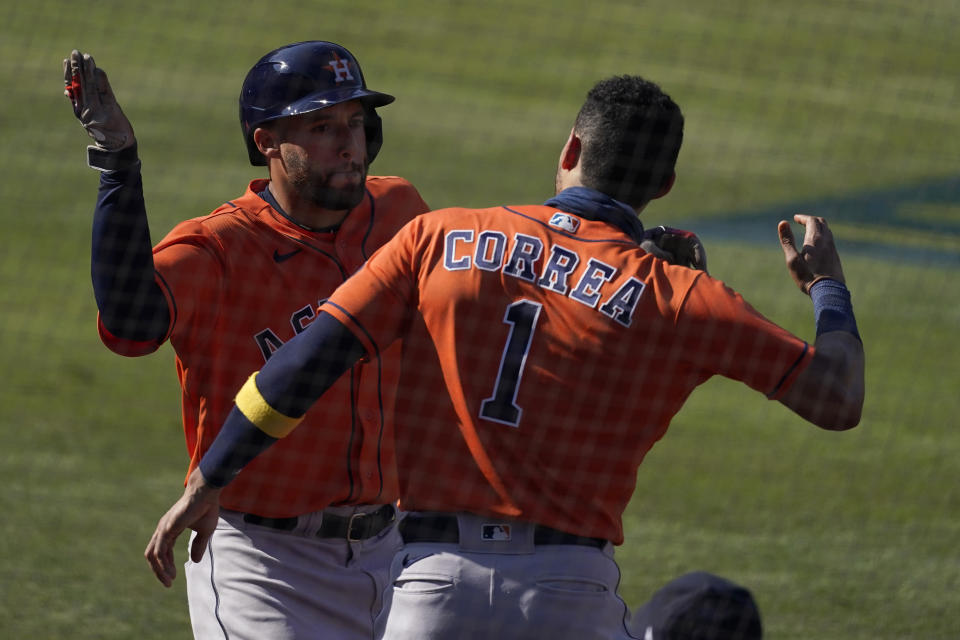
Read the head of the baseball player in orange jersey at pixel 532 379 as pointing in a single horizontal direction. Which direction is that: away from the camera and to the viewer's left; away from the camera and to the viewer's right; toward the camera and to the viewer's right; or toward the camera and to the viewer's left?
away from the camera and to the viewer's left

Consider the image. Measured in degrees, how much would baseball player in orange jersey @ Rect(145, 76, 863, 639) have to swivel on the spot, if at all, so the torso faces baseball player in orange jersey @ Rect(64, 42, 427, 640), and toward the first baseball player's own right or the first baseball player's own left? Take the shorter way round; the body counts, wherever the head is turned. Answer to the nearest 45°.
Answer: approximately 45° to the first baseball player's own left

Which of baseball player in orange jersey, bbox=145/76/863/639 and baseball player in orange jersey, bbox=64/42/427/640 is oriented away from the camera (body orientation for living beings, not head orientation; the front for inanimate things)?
baseball player in orange jersey, bbox=145/76/863/639

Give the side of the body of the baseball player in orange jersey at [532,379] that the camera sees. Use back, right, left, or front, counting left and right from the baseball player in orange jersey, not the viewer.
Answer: back

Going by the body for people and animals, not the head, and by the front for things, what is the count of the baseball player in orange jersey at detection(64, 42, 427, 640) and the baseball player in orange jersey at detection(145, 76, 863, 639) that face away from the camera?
1

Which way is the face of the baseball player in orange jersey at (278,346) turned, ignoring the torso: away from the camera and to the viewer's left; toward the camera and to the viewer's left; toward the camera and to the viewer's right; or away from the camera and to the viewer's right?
toward the camera and to the viewer's right

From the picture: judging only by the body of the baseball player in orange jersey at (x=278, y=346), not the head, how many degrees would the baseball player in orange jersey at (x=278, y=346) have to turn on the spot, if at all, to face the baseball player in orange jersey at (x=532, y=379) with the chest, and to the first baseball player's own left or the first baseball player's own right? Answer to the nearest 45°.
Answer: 0° — they already face them

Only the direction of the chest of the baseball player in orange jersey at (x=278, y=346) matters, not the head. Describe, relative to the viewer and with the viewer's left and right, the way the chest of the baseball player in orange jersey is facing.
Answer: facing the viewer and to the right of the viewer
